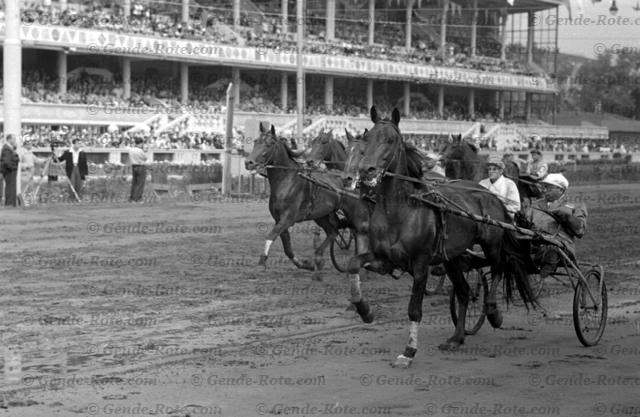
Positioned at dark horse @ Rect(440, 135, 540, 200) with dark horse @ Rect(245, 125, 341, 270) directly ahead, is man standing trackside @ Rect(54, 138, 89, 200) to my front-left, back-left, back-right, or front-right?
front-right

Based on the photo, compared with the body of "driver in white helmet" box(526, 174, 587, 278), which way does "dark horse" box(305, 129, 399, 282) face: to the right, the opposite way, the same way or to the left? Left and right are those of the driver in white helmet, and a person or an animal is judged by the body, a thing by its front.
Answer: the same way

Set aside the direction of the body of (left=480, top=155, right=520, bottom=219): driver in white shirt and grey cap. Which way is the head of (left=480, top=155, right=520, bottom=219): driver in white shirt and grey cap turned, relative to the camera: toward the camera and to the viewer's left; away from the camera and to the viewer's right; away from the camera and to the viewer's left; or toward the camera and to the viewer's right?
toward the camera and to the viewer's left

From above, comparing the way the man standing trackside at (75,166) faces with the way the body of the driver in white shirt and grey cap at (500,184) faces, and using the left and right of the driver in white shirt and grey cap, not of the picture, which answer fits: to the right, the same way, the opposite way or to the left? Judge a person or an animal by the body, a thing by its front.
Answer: to the left

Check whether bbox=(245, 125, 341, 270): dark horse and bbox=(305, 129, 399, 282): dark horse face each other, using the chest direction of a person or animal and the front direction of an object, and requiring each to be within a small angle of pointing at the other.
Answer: no

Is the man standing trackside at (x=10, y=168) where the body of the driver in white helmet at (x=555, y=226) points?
no

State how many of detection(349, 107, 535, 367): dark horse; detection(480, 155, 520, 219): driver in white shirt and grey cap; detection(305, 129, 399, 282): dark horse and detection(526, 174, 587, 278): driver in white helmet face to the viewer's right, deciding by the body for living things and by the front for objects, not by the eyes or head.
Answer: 0

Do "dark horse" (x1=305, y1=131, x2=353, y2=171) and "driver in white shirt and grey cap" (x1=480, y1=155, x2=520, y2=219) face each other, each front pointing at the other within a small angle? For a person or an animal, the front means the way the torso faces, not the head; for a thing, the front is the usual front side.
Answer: no

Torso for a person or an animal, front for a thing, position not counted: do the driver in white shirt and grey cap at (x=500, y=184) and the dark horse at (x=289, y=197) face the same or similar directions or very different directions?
same or similar directions

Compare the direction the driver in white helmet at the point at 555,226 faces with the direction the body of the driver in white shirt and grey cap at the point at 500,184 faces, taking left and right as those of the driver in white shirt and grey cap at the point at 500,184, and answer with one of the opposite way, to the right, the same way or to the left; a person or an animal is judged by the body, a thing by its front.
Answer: the same way

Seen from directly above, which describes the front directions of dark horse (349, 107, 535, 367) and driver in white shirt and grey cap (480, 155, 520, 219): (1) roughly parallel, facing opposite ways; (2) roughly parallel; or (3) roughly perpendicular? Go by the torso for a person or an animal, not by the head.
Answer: roughly parallel

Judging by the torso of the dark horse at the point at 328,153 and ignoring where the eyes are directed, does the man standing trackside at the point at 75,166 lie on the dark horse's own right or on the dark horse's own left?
on the dark horse's own right
